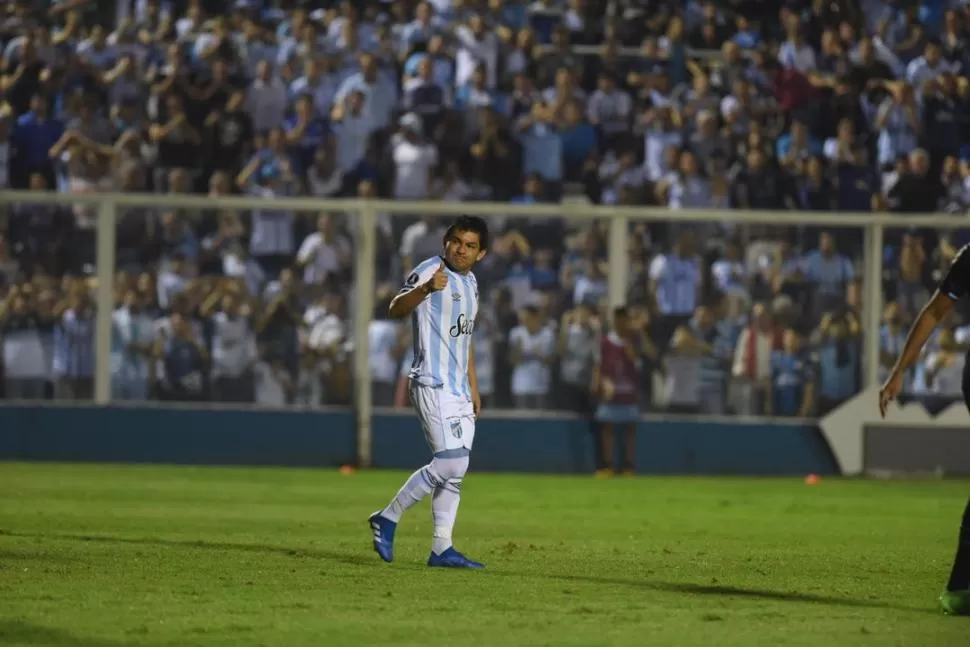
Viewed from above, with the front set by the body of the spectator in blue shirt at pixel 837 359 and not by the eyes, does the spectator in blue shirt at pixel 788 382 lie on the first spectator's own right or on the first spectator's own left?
on the first spectator's own right

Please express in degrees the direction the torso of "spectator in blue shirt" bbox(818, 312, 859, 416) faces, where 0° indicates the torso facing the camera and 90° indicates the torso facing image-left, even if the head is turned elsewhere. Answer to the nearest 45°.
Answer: approximately 0°

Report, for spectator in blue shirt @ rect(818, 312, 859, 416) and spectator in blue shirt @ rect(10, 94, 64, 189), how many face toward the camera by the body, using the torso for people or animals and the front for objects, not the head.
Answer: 2

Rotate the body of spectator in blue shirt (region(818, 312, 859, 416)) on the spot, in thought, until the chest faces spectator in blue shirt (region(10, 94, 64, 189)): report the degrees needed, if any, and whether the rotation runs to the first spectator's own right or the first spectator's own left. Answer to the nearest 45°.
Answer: approximately 90° to the first spectator's own right

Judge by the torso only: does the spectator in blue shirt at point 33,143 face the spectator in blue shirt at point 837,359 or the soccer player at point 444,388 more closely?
the soccer player

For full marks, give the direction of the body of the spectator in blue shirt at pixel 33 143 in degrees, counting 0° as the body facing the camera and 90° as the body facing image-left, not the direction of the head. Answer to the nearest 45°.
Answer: approximately 0°

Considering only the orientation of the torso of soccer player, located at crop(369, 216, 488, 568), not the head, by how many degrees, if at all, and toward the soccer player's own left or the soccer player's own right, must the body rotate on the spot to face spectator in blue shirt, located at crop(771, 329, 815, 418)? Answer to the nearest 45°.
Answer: approximately 135° to the soccer player's own left

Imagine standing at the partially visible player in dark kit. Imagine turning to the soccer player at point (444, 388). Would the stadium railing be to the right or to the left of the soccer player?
right

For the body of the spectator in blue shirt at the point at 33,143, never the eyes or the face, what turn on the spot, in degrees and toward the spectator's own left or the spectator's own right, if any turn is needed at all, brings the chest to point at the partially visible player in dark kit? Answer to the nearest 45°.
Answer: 0° — they already face them

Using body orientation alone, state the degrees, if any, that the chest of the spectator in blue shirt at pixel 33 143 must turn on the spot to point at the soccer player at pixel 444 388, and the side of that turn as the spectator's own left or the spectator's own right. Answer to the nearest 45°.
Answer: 0° — they already face them

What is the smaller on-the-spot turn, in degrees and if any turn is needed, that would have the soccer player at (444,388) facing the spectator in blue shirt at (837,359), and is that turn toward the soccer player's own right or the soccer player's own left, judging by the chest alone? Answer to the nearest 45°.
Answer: approximately 90° to the soccer player's own left

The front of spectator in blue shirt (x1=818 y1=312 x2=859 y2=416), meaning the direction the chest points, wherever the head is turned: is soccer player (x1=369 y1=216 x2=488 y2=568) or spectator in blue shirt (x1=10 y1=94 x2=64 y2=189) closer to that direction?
the soccer player
